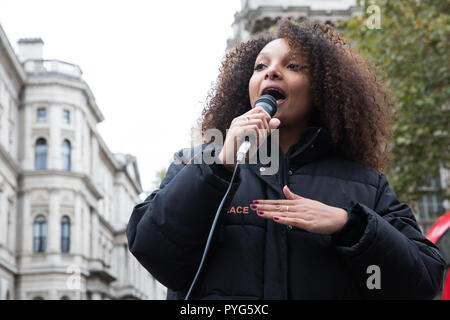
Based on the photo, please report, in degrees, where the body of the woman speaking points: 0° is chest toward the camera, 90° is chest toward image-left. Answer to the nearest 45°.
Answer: approximately 0°

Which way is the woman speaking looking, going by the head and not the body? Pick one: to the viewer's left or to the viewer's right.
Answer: to the viewer's left

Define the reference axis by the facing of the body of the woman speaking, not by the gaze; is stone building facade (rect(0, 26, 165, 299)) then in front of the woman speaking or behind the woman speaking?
behind
